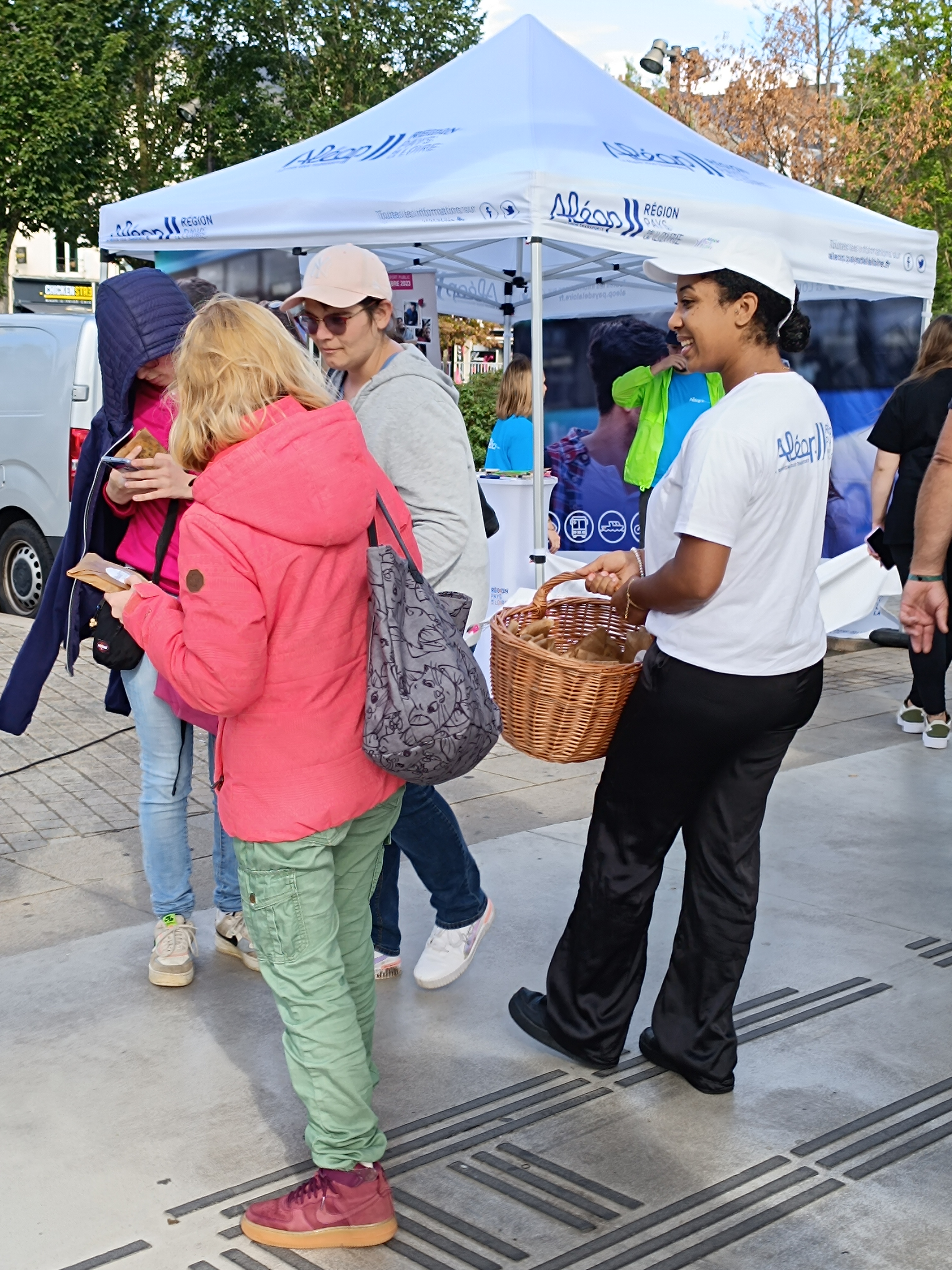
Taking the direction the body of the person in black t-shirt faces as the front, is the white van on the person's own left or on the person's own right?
on the person's own left

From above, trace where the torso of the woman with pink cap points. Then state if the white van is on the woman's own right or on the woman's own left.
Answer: on the woman's own right

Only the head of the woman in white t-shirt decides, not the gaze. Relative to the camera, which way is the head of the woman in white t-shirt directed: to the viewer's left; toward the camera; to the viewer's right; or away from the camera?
to the viewer's left

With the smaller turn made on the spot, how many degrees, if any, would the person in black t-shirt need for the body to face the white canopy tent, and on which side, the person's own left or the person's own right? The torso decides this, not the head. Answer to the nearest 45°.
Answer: approximately 45° to the person's own left

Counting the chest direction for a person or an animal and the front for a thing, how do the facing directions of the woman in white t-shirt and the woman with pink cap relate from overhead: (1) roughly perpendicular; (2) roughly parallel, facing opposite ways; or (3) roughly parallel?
roughly perpendicular

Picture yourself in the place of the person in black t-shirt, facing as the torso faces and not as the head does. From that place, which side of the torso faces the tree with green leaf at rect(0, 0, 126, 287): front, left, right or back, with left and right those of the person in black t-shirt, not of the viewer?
left

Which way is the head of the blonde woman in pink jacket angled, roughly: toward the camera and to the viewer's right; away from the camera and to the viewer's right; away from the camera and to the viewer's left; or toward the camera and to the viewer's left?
away from the camera and to the viewer's left

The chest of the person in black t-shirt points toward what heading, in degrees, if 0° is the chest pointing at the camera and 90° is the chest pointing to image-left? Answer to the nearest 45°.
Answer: approximately 225°
